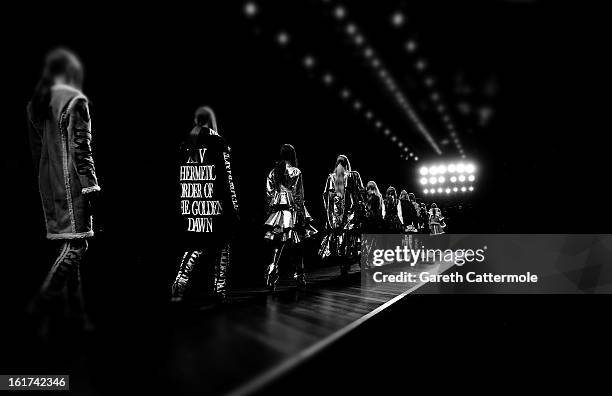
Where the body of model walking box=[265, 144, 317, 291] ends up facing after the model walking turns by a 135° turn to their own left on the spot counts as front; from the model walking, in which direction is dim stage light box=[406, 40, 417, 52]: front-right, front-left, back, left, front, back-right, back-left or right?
back

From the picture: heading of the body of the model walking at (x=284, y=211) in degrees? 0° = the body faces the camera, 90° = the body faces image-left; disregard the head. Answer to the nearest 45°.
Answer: approximately 180°

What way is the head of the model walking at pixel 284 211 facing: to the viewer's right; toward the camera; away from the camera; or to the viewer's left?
away from the camera
